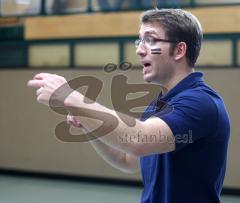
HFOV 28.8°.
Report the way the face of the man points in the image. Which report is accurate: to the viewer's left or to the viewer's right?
to the viewer's left

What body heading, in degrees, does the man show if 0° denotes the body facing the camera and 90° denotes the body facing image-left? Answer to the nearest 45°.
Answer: approximately 90°
